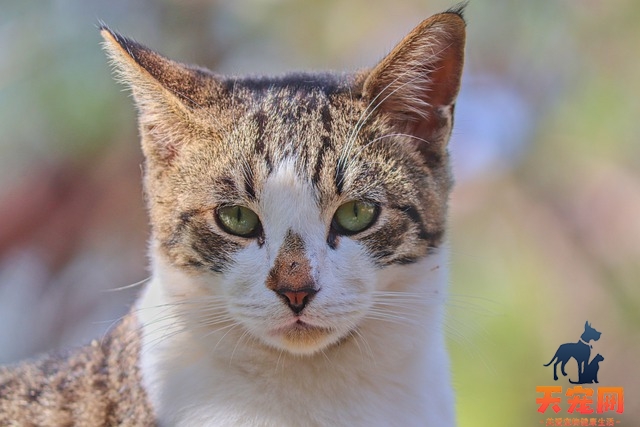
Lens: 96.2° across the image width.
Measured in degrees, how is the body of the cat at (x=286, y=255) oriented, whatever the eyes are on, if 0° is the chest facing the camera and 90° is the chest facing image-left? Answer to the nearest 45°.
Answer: approximately 315°
